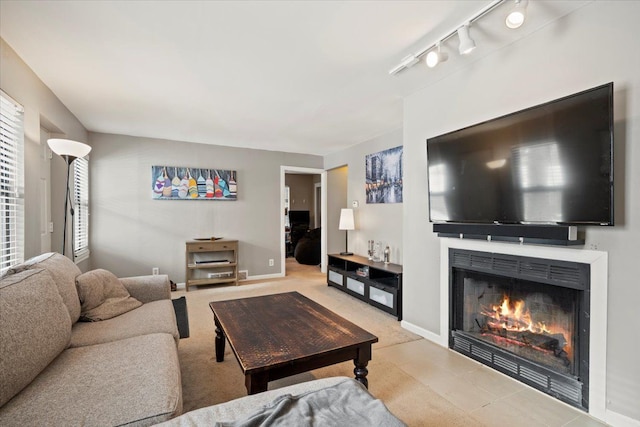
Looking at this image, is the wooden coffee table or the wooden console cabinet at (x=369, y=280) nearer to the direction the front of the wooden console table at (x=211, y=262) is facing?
the wooden coffee table

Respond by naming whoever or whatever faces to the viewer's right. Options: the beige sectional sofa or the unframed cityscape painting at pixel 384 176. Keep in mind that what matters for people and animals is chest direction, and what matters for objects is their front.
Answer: the beige sectional sofa

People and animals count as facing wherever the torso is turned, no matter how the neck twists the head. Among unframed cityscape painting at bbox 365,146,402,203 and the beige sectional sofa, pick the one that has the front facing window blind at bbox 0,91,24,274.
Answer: the unframed cityscape painting

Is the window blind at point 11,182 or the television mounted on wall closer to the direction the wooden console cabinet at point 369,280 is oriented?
the window blind

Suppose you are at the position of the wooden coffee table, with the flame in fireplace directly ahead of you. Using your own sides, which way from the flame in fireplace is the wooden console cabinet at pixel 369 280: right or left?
left

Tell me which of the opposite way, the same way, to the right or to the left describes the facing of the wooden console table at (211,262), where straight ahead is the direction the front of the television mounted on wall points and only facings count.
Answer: to the left

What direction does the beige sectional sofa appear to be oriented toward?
to the viewer's right

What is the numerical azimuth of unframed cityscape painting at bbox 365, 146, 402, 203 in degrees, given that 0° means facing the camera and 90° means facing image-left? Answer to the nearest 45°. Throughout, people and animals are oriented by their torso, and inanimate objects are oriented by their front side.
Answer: approximately 45°
